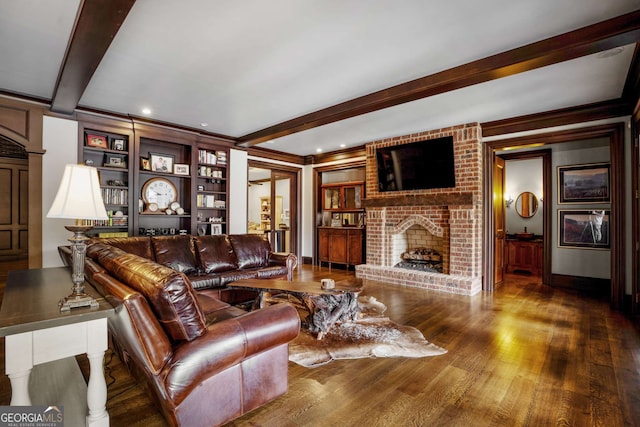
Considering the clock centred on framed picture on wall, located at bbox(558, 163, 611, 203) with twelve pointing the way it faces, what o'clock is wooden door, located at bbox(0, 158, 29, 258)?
The wooden door is roughly at 2 o'clock from the framed picture on wall.

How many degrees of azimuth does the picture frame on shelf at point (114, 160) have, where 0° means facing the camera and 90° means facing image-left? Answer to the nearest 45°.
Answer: approximately 0°

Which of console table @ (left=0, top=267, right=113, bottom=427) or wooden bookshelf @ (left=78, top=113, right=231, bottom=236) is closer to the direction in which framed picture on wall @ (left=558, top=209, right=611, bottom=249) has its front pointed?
the console table

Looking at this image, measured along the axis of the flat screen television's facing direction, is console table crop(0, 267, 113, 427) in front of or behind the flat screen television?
in front

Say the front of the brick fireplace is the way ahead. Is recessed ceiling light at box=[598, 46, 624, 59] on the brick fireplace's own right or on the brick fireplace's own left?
on the brick fireplace's own left

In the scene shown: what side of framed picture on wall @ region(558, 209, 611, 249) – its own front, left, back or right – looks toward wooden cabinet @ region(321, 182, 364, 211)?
right

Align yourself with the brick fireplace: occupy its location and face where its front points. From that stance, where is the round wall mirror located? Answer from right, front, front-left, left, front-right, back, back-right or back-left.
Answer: back

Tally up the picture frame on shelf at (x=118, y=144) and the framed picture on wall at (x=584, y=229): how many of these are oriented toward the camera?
2

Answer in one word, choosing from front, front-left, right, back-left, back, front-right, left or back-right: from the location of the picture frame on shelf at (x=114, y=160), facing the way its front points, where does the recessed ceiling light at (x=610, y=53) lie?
front-left

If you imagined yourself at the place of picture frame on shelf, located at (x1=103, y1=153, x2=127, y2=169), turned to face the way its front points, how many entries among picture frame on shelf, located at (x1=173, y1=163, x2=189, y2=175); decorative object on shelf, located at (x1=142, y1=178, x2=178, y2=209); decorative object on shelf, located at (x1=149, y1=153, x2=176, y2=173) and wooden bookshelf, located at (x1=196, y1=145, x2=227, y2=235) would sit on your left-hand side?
4
